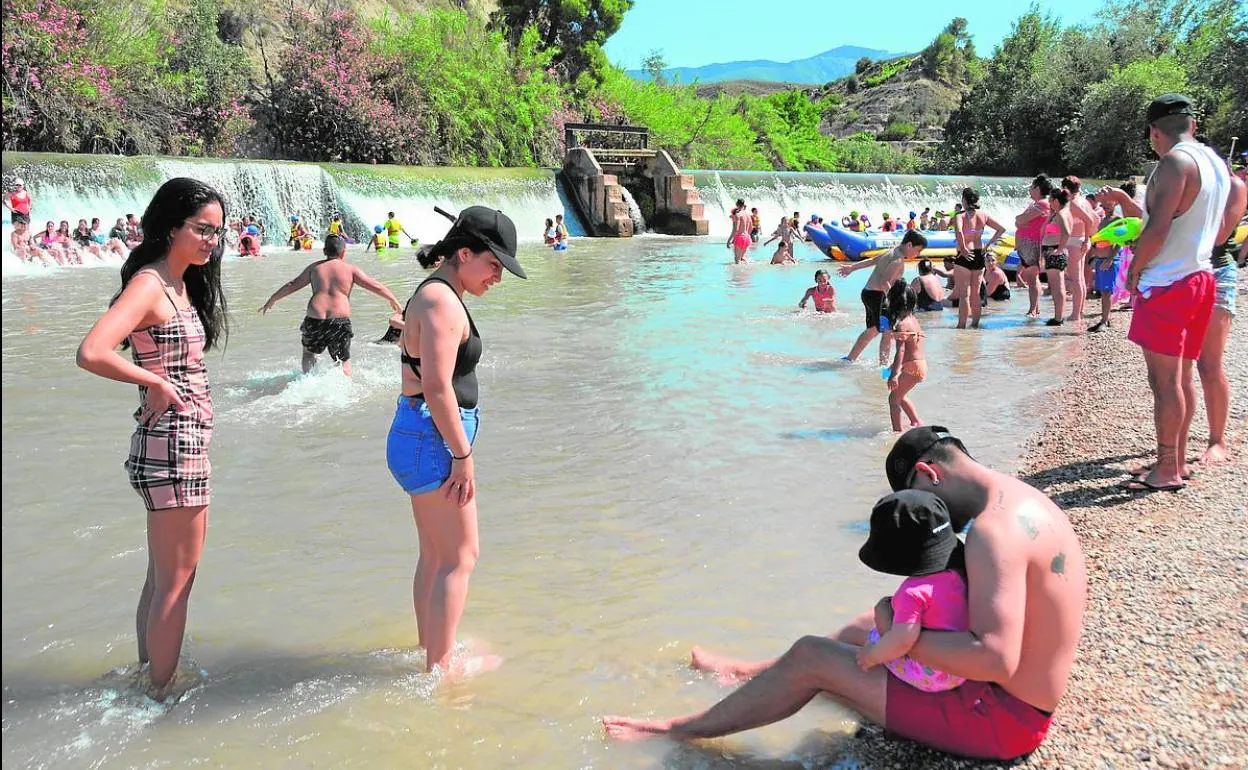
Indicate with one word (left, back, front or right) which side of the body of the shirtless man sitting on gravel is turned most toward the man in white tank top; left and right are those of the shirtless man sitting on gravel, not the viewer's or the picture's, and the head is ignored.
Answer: right

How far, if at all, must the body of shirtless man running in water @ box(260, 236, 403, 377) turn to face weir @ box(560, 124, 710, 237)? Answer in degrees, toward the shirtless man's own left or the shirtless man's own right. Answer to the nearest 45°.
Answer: approximately 45° to the shirtless man's own right

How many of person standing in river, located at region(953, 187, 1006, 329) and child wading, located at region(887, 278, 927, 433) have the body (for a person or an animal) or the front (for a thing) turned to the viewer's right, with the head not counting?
0

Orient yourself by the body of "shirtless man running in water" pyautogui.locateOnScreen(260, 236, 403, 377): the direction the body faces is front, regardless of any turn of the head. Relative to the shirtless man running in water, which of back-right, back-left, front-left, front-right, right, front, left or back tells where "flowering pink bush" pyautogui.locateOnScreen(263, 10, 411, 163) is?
front

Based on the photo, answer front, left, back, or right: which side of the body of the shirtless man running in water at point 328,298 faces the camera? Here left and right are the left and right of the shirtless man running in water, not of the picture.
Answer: back

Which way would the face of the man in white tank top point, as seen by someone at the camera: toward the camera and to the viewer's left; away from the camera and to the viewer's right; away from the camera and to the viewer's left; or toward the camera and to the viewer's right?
away from the camera and to the viewer's left

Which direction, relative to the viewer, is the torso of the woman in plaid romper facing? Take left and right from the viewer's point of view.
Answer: facing the viewer and to the right of the viewer

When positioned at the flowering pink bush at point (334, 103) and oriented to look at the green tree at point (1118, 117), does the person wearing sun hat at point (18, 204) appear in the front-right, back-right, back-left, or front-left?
back-right

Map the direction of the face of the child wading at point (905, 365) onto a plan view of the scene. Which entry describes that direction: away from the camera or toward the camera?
away from the camera
